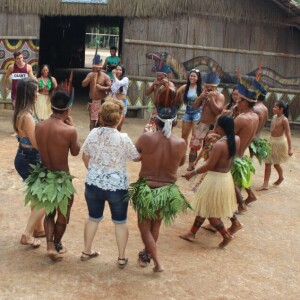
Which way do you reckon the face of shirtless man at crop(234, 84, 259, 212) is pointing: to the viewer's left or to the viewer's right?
to the viewer's left

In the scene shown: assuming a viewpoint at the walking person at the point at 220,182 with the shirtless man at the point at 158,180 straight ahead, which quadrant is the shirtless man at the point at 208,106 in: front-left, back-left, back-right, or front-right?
back-right

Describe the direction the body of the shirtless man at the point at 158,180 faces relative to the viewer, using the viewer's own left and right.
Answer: facing away from the viewer

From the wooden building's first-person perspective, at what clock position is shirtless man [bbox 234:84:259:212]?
The shirtless man is roughly at 12 o'clock from the wooden building.

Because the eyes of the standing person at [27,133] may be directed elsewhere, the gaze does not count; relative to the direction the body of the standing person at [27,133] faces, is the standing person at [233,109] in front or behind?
in front

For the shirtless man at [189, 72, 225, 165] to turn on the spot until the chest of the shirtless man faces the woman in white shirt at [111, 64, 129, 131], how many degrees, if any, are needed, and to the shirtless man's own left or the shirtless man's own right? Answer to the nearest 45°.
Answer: approximately 90° to the shirtless man's own right

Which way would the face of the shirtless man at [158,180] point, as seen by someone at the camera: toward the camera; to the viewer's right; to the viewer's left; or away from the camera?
away from the camera

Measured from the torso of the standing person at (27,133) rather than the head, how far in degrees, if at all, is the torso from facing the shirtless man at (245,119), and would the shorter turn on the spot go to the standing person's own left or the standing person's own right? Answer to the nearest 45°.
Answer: approximately 45° to the standing person's own right

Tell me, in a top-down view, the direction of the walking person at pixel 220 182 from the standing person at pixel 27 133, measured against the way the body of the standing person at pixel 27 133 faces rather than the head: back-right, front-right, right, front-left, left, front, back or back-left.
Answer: front-right

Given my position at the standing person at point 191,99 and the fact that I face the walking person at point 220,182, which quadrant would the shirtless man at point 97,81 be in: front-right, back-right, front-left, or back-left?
back-right

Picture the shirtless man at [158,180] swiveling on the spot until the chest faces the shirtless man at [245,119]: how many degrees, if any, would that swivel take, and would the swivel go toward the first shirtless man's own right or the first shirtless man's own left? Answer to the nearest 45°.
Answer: approximately 45° to the first shirtless man's own right
